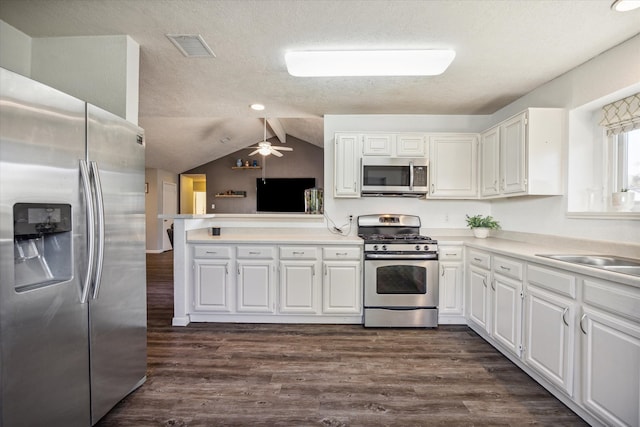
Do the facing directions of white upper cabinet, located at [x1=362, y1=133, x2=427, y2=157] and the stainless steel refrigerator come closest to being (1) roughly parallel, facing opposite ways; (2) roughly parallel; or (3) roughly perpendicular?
roughly perpendicular

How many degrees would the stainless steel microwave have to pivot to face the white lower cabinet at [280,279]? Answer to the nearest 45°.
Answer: approximately 45° to its right

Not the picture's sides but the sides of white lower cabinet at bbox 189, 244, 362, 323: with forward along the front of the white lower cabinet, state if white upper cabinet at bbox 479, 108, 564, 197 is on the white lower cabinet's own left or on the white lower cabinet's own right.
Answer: on the white lower cabinet's own left

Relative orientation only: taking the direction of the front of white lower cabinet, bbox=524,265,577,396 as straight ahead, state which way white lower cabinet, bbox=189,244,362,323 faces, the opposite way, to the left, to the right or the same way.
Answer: to the left

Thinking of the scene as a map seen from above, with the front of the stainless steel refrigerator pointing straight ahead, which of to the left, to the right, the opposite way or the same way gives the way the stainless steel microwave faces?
to the right

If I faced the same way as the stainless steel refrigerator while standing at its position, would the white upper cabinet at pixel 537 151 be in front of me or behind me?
in front

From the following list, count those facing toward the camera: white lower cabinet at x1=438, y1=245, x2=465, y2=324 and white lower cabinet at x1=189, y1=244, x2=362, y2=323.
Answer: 2

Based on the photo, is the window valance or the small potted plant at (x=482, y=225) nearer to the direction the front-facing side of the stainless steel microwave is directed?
the window valance

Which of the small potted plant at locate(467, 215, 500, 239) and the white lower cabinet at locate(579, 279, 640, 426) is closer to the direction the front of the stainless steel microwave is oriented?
the white lower cabinet

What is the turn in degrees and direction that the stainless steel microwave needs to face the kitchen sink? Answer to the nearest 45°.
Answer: approximately 45° to its left
